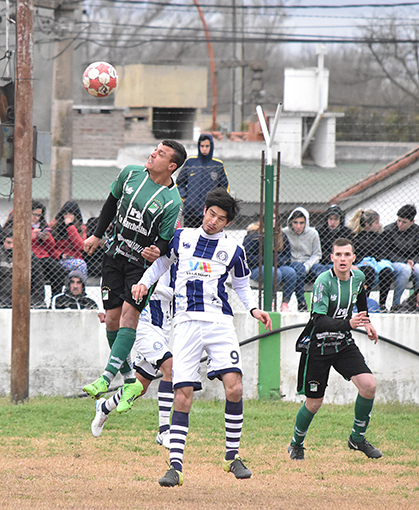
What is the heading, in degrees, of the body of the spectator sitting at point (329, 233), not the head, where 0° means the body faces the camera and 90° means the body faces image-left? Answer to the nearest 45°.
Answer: approximately 0°

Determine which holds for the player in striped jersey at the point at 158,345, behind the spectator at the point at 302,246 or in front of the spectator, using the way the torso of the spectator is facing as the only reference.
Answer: in front

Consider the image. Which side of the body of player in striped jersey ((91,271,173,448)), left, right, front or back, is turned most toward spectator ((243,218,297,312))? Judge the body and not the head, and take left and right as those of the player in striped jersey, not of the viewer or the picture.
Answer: left

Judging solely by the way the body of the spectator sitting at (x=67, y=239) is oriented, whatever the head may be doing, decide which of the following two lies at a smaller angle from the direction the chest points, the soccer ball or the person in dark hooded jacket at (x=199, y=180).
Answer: the soccer ball

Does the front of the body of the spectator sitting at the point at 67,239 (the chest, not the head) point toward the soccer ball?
yes

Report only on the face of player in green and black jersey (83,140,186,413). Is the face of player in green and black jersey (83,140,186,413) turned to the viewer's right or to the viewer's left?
to the viewer's left

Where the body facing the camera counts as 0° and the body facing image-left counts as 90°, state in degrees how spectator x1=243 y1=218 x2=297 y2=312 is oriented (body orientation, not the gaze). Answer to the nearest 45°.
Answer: approximately 0°

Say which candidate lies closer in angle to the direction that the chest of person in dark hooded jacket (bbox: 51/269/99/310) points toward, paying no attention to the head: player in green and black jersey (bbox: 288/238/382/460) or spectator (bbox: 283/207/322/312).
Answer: the player in green and black jersey
